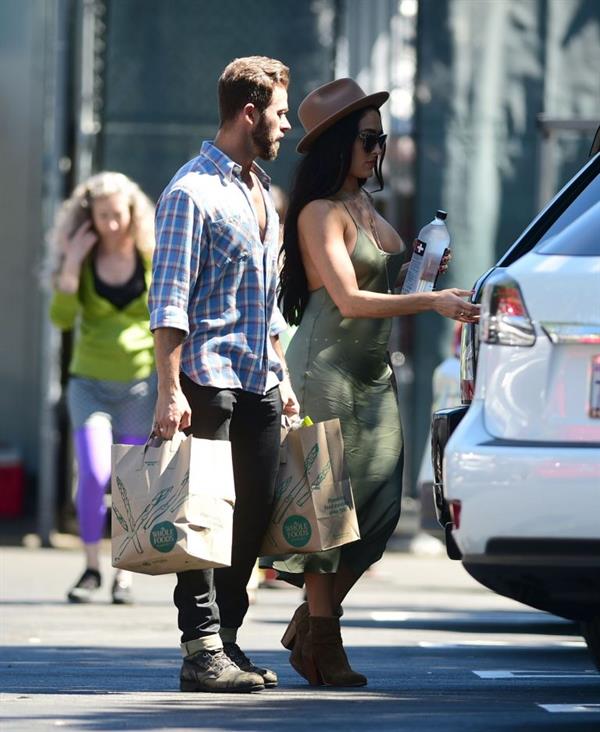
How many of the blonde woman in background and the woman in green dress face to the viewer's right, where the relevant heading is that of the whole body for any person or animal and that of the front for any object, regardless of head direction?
1

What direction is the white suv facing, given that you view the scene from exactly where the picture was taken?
facing away from the viewer and to the right of the viewer

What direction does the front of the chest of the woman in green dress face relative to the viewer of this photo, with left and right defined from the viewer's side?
facing to the right of the viewer

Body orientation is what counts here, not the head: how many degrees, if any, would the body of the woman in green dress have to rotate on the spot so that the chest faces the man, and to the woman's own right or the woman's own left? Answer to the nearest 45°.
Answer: approximately 135° to the woman's own right

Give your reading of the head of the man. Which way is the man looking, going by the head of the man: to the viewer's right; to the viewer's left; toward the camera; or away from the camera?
to the viewer's right

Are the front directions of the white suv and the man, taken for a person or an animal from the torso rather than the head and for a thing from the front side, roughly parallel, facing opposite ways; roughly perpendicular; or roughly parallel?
roughly perpendicular

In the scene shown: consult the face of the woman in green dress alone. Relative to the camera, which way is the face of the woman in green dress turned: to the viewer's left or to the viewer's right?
to the viewer's right
